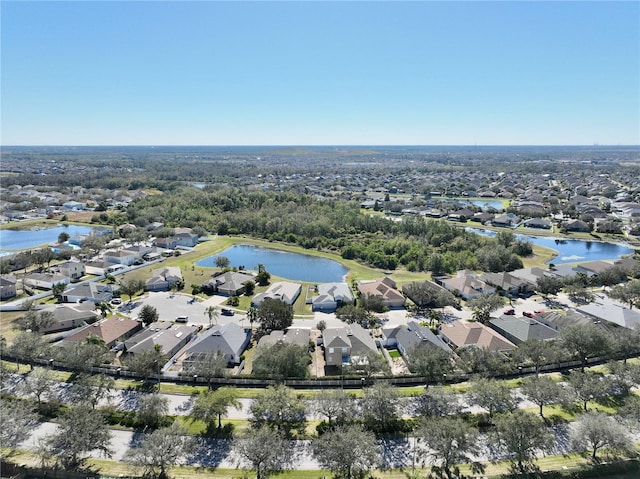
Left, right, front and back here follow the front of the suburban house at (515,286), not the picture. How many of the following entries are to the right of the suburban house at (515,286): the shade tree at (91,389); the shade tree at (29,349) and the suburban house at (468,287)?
3

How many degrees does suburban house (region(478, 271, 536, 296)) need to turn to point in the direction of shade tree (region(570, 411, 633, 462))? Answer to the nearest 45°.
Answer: approximately 45° to its right

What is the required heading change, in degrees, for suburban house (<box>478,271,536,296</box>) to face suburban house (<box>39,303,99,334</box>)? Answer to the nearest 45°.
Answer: approximately 90° to its right

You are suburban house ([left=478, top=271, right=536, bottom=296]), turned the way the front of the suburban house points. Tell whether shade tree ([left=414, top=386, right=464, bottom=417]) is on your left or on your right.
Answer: on your right

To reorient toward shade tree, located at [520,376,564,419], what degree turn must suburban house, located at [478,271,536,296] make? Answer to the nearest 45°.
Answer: approximately 45° to its right

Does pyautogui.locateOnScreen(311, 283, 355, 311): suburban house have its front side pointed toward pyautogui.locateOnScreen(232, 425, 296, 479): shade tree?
yes

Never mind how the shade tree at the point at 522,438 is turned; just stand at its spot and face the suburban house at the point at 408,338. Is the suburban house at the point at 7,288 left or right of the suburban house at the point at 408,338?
left

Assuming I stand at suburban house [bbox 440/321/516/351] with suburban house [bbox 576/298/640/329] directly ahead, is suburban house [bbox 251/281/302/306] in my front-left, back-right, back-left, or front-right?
back-left

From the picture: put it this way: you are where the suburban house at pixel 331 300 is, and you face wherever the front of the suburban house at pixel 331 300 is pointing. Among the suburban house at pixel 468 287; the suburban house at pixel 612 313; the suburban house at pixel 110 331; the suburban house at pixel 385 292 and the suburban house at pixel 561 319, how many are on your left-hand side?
4

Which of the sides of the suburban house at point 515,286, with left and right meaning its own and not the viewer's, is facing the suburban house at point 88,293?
right

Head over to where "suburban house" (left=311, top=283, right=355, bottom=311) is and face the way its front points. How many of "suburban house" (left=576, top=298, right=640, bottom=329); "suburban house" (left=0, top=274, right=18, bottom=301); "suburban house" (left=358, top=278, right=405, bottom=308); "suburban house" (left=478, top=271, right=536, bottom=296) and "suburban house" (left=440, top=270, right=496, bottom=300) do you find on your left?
4

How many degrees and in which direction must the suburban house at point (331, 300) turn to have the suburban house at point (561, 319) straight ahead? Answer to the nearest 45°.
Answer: approximately 90° to its left

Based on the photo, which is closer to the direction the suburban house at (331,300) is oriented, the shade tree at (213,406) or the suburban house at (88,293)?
the shade tree
